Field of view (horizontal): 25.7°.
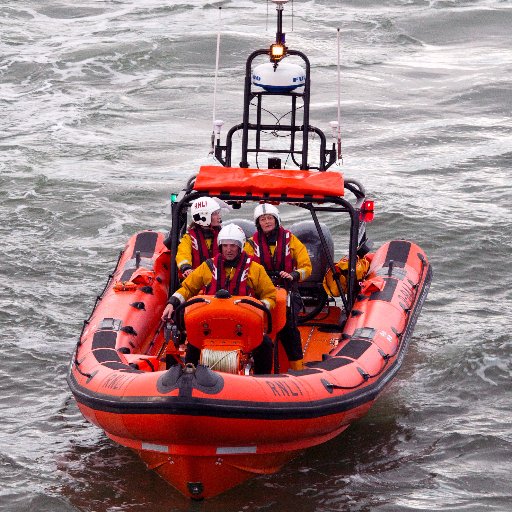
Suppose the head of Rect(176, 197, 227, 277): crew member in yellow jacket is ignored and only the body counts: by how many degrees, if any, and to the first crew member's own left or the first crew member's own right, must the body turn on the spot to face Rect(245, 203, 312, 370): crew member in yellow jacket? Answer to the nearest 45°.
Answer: approximately 45° to the first crew member's own left

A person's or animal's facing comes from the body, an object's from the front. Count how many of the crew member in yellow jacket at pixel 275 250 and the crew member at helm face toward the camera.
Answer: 2

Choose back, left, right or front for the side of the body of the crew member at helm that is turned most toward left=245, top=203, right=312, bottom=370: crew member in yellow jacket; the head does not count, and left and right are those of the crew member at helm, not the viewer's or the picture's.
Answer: back

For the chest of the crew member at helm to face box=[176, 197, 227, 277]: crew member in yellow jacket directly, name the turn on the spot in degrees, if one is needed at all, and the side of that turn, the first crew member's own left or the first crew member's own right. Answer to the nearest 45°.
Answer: approximately 180°

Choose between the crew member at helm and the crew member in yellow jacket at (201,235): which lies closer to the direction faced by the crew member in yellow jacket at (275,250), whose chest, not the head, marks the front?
the crew member at helm
